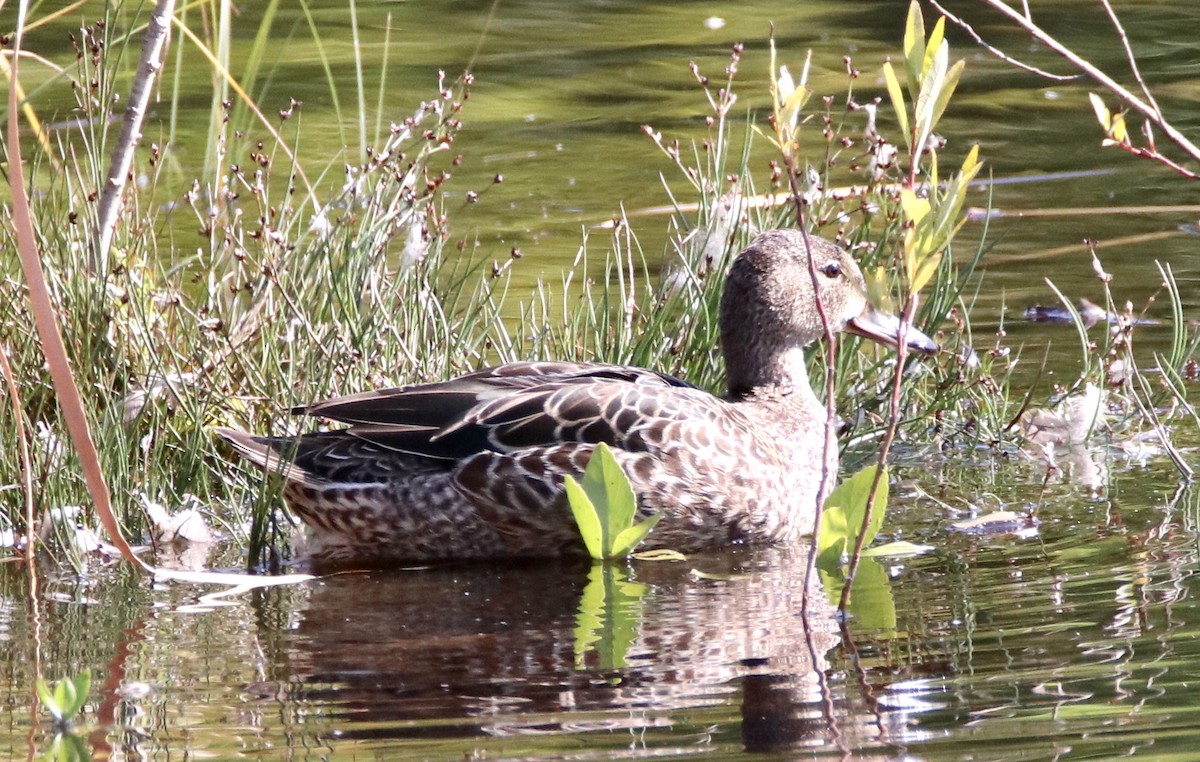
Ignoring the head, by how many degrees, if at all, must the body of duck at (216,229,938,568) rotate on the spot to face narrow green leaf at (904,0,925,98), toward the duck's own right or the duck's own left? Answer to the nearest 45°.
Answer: approximately 45° to the duck's own right

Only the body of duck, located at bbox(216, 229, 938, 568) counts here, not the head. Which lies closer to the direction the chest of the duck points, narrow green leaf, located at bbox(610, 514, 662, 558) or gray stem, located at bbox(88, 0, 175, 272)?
the narrow green leaf

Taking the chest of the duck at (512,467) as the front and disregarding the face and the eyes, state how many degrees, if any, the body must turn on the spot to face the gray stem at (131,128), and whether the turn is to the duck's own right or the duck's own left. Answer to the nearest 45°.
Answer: approximately 135° to the duck's own left

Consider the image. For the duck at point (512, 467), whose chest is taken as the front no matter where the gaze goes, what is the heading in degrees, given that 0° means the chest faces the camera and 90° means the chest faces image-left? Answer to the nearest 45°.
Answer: approximately 270°

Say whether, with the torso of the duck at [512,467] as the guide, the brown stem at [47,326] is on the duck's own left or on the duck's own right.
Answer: on the duck's own right

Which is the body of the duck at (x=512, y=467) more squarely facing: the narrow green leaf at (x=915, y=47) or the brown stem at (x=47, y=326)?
the narrow green leaf

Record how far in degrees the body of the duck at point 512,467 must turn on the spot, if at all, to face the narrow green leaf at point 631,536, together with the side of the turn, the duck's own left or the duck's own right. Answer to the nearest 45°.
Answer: approximately 45° to the duck's own right
